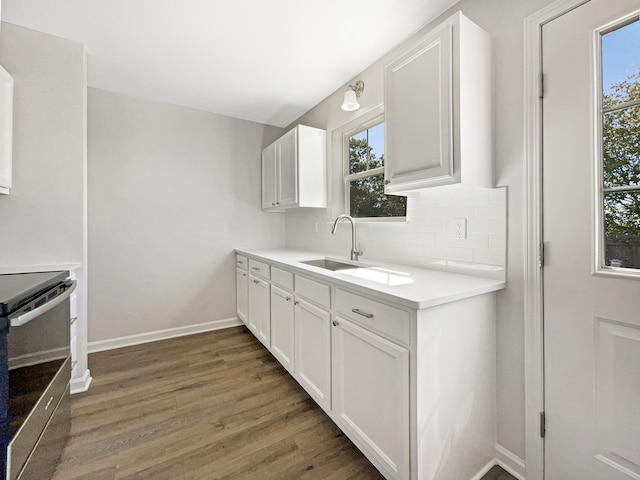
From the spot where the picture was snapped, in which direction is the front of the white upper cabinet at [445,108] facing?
facing the viewer and to the left of the viewer

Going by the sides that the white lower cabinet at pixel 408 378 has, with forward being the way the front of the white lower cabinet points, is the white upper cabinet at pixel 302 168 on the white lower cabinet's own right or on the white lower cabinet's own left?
on the white lower cabinet's own right

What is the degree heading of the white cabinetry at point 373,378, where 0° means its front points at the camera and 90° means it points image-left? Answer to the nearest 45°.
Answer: approximately 45°

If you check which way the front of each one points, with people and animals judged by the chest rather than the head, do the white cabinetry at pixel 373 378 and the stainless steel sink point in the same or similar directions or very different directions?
same or similar directions

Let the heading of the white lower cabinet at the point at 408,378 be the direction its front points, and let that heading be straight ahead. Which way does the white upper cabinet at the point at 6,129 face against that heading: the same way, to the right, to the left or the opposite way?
the opposite way

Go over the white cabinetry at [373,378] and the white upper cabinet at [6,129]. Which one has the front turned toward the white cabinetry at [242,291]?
the white upper cabinet

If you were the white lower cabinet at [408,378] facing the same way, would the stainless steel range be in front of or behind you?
in front

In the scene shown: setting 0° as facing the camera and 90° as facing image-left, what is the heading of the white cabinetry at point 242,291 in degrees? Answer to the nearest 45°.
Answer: approximately 90°

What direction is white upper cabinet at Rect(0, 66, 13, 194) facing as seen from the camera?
to the viewer's right

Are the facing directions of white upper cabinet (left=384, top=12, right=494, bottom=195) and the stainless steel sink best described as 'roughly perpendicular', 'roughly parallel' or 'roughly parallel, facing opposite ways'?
roughly parallel

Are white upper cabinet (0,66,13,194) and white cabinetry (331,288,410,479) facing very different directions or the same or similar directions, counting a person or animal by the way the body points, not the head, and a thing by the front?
very different directions

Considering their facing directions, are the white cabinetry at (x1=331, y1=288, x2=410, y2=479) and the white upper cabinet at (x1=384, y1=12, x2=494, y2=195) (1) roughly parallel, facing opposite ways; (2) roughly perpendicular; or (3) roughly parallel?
roughly parallel

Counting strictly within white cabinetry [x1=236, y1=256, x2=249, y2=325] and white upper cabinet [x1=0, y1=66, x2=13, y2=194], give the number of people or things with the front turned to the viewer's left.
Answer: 1
